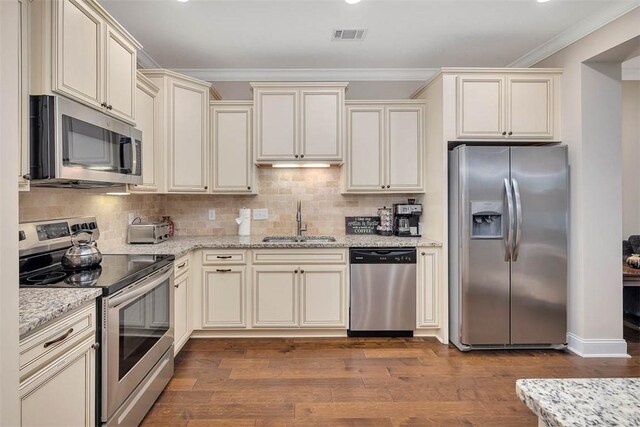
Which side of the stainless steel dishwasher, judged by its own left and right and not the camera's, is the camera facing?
front

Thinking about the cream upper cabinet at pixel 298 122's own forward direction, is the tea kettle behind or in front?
in front

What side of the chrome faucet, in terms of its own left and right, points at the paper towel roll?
right

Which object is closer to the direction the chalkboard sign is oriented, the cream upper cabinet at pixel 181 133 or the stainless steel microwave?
the stainless steel microwave

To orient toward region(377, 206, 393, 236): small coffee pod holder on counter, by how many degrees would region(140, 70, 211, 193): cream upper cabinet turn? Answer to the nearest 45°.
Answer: approximately 45° to its left

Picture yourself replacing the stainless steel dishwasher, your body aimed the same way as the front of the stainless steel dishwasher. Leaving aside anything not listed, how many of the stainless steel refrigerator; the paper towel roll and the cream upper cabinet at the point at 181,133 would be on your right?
2

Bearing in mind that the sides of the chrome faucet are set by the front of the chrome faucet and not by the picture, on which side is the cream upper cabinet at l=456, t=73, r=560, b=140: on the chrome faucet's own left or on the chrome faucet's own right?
on the chrome faucet's own left

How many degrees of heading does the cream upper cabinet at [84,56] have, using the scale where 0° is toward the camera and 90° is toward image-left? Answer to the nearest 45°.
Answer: approximately 315°

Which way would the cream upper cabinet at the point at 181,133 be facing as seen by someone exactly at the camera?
facing the viewer and to the right of the viewer

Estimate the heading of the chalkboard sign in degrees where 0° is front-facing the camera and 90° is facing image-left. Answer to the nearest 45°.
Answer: approximately 0°

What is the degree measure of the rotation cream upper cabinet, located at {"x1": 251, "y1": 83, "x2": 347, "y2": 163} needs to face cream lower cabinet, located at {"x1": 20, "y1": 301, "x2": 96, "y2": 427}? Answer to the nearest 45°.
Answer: approximately 45° to its right
